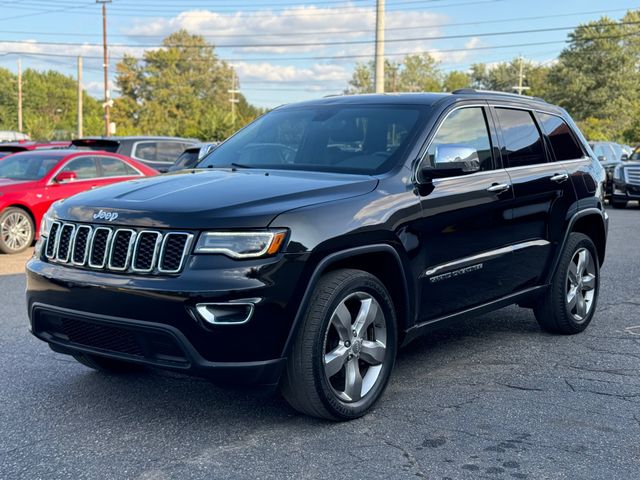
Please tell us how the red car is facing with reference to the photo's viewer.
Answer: facing the viewer and to the left of the viewer

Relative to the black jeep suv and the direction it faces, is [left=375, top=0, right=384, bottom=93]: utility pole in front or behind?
behind

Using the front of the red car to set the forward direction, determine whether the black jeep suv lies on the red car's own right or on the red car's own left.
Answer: on the red car's own left

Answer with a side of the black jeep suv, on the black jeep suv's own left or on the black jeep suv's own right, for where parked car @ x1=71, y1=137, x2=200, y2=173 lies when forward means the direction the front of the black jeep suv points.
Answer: on the black jeep suv's own right

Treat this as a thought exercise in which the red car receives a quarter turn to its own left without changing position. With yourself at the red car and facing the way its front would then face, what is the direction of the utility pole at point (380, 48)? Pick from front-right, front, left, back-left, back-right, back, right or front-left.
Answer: left

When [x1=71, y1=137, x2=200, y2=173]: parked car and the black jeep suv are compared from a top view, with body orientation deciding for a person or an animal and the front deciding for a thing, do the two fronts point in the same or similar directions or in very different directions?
very different directions

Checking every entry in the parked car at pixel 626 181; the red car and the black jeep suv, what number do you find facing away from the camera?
0

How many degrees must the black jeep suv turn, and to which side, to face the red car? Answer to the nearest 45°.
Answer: approximately 90° to its right

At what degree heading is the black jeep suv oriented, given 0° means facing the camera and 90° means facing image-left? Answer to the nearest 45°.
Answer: approximately 45°

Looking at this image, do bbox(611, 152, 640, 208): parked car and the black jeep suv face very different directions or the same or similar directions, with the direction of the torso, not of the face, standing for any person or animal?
same or similar directions
